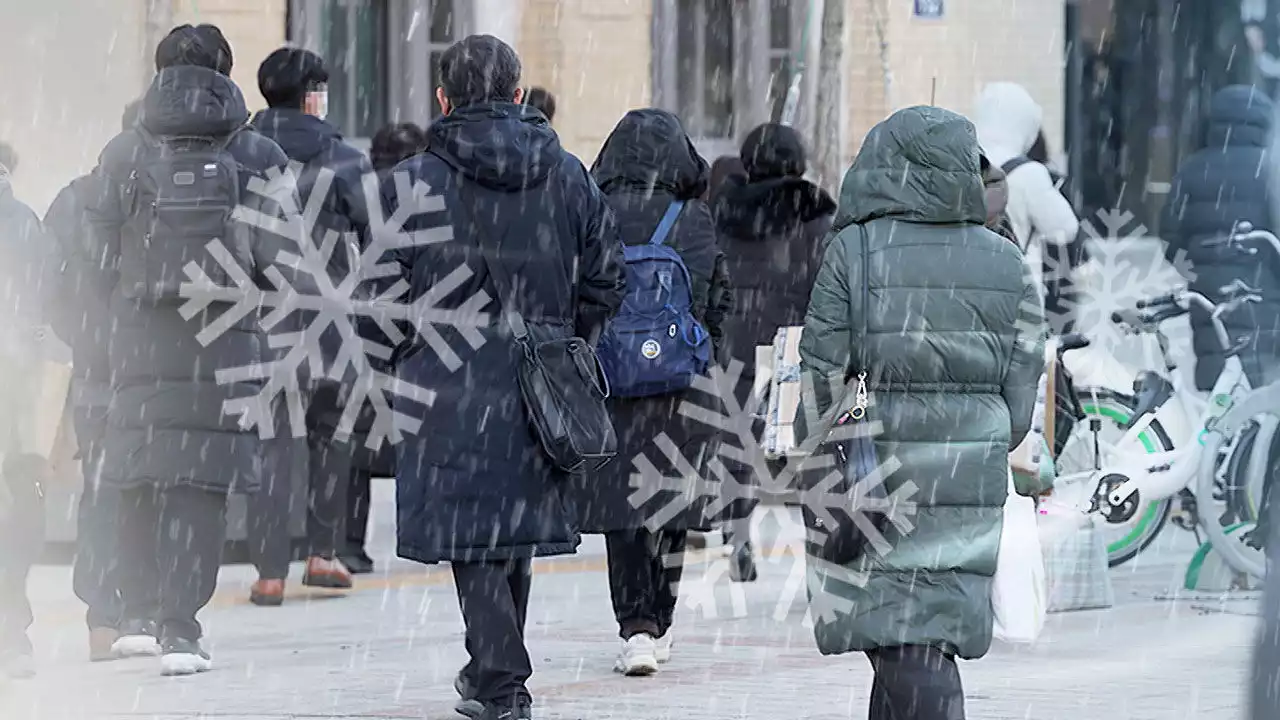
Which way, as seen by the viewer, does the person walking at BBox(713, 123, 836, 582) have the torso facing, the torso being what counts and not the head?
away from the camera

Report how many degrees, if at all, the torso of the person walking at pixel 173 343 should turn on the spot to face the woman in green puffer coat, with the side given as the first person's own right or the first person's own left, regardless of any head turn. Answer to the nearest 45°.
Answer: approximately 135° to the first person's own right

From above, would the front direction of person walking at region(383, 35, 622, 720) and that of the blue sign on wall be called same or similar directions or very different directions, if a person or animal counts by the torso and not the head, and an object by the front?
very different directions

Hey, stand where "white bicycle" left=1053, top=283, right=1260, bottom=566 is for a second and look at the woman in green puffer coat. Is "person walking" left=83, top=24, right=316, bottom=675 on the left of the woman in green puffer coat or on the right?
right

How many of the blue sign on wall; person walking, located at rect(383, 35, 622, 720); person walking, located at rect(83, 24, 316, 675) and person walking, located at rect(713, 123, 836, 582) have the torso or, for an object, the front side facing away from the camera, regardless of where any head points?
3

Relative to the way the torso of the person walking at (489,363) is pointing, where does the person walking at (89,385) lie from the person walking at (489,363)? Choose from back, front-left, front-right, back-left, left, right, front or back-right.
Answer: front-left

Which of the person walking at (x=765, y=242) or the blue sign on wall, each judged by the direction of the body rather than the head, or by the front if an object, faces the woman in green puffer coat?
the blue sign on wall

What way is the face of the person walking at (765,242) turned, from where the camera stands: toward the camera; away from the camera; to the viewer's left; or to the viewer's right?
away from the camera

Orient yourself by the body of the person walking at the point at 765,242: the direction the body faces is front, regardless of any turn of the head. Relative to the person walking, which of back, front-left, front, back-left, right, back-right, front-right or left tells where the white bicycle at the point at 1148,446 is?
right

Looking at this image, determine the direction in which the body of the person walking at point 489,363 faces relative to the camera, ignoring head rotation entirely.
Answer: away from the camera

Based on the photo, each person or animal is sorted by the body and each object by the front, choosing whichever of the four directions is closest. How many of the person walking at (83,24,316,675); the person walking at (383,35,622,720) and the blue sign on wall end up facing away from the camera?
2

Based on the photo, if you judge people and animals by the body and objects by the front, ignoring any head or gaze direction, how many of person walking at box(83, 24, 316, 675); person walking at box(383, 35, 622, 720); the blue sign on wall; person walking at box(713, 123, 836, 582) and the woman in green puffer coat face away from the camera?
4

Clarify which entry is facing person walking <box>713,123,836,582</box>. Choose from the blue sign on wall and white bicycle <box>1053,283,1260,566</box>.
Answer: the blue sign on wall

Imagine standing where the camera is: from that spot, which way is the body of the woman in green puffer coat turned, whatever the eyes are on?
away from the camera

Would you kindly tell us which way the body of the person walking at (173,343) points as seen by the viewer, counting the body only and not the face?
away from the camera

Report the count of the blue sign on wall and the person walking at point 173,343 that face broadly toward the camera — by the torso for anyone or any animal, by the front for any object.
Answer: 1

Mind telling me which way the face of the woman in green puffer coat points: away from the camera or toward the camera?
away from the camera
